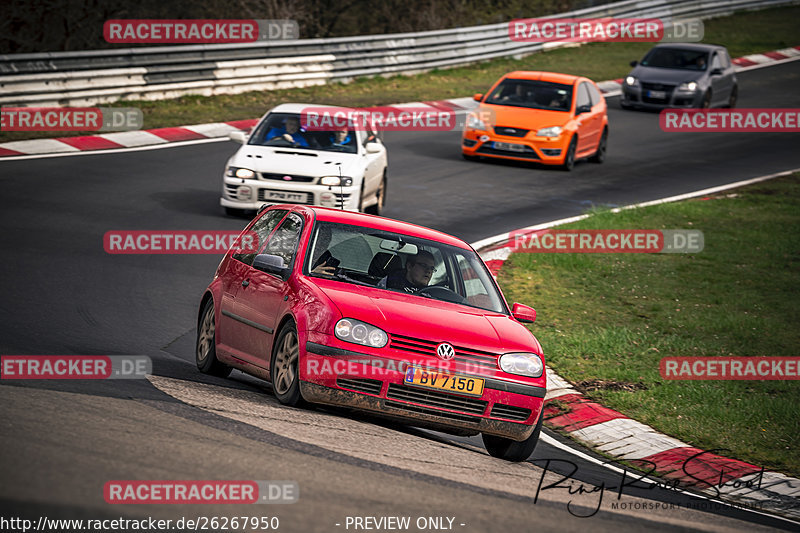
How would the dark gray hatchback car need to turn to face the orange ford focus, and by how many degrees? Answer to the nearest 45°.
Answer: approximately 45° to its left

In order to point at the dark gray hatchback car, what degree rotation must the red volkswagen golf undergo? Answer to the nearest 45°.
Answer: approximately 135° to its left

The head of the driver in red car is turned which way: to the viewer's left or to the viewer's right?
to the viewer's right

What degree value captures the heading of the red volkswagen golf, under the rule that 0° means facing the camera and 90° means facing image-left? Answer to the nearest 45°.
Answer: approximately 315°

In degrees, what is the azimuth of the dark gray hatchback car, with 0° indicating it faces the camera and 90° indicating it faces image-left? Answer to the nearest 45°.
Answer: approximately 45°

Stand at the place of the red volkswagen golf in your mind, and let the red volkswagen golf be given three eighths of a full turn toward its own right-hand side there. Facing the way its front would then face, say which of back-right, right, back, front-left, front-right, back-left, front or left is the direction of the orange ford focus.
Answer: right

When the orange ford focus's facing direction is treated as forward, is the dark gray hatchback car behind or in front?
behind

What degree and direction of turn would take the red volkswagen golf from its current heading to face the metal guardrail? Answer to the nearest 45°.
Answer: approximately 135° to its left

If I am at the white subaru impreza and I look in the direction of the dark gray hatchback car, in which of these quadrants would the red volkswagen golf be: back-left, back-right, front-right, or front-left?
back-right

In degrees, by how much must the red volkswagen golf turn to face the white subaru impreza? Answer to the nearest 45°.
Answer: approximately 135° to its left
